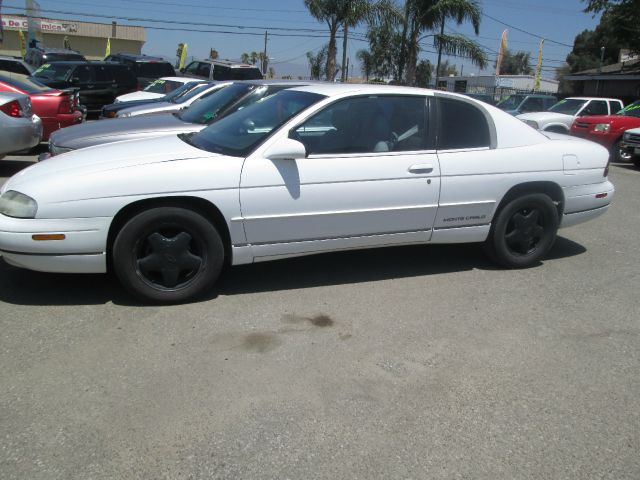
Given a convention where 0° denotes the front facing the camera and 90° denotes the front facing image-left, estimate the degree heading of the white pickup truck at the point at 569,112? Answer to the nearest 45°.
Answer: approximately 45°

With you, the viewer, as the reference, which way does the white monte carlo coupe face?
facing to the left of the viewer

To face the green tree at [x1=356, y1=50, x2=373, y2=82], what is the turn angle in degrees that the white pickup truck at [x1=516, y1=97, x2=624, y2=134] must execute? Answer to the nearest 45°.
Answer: approximately 90° to its right

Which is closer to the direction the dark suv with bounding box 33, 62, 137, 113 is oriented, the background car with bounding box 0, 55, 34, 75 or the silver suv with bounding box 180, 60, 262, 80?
the background car

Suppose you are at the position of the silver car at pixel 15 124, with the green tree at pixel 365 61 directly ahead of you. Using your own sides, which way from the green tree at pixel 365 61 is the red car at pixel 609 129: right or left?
right

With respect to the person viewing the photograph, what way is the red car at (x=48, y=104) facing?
facing away from the viewer and to the left of the viewer

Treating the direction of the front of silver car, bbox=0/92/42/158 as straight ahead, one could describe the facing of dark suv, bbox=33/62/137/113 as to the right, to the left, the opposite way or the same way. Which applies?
to the left

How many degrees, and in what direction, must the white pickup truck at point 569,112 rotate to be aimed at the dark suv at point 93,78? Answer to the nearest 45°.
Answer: approximately 45° to its right
